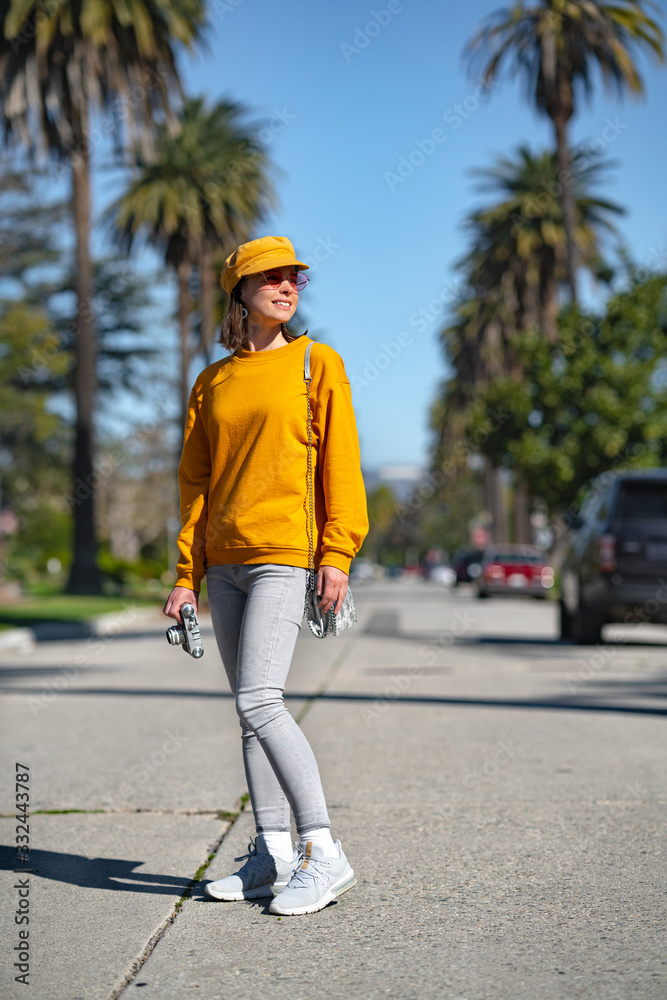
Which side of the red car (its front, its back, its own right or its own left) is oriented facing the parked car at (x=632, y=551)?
back

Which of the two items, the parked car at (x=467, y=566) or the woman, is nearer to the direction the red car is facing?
the parked car

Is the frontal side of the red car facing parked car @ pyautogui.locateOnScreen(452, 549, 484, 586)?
yes

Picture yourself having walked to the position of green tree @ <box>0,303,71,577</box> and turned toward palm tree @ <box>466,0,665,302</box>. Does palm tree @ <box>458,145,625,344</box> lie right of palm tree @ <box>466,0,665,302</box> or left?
left

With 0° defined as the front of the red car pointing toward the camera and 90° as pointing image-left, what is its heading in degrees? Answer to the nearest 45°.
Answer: approximately 180°

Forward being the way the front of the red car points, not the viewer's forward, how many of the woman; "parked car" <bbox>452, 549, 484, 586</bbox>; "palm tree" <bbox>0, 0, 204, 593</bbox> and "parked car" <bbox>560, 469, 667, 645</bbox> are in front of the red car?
1

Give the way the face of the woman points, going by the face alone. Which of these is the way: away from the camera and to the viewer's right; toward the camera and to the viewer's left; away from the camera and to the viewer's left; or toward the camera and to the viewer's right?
toward the camera and to the viewer's right

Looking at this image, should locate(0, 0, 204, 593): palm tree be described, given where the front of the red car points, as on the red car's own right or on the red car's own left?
on the red car's own left

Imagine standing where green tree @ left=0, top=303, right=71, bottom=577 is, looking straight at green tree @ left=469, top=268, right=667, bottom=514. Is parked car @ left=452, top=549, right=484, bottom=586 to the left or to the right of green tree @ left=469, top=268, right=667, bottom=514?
left

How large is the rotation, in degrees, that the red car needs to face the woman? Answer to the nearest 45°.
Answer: approximately 180°

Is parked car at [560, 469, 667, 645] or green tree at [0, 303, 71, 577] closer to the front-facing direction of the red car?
the green tree
